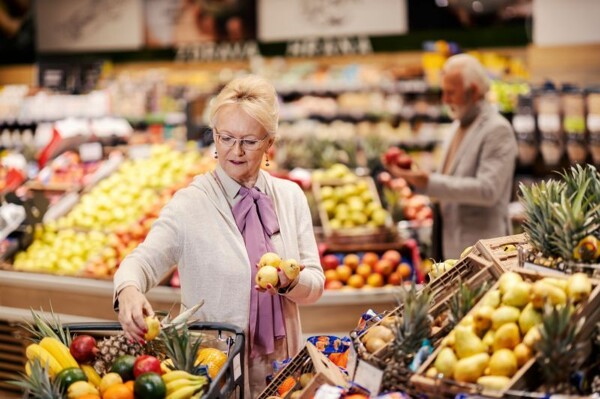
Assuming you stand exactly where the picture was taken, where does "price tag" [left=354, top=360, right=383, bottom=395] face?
facing the viewer

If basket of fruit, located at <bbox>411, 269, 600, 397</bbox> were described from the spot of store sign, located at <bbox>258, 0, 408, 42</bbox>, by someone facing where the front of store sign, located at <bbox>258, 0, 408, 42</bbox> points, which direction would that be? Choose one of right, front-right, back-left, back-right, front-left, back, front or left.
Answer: front

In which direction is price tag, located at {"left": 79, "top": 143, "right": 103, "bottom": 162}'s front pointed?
toward the camera

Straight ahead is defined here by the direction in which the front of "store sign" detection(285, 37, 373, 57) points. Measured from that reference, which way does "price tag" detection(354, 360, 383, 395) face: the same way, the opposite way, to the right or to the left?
the same way

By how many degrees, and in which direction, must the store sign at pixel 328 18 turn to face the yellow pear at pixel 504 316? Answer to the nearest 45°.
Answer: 0° — it already faces it

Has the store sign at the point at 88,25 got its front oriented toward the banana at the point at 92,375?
yes

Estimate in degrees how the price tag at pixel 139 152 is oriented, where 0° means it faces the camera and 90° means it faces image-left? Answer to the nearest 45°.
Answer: approximately 0°

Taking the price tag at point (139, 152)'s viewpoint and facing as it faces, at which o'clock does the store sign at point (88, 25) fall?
The store sign is roughly at 6 o'clock from the price tag.

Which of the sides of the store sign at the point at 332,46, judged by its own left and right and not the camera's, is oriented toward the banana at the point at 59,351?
front

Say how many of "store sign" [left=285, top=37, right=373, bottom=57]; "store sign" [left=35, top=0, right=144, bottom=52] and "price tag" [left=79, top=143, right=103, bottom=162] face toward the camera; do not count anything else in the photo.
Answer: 3

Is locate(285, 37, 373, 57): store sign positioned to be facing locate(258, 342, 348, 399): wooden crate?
yes

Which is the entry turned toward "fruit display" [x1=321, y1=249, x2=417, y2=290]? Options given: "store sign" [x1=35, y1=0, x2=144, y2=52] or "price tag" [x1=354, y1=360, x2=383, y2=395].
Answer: the store sign

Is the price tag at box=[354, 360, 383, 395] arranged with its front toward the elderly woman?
no

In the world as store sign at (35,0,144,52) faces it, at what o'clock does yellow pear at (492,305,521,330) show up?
The yellow pear is roughly at 12 o'clock from the store sign.
